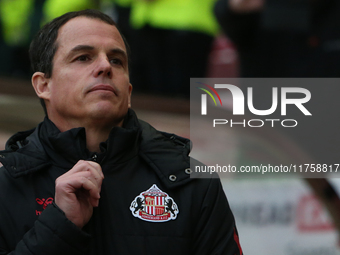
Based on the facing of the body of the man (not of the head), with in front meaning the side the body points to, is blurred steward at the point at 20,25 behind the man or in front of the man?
behind

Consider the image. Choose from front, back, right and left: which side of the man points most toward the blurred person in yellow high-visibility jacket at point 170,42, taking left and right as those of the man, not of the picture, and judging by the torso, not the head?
back

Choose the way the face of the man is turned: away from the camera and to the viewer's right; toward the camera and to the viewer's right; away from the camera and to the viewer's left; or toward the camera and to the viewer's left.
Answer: toward the camera and to the viewer's right

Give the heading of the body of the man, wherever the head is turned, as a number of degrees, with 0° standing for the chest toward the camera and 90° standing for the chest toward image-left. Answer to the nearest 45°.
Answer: approximately 0°

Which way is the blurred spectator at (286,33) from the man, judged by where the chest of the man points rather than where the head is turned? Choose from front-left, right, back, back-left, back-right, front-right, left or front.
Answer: back-left
